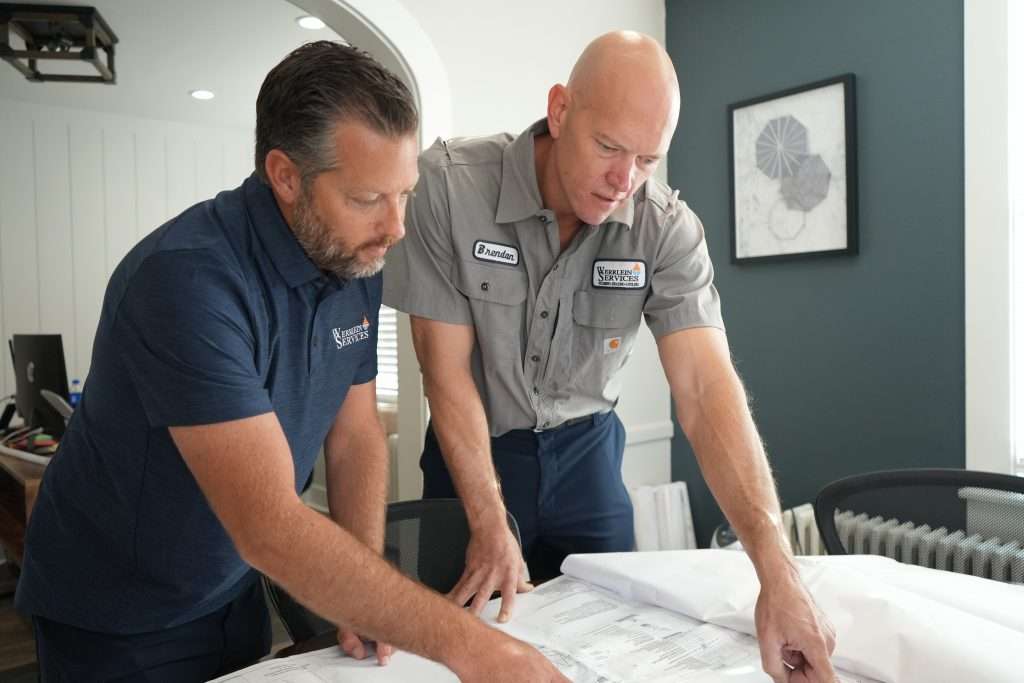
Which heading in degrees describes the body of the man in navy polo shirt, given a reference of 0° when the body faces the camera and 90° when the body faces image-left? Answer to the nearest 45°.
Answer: approximately 315°

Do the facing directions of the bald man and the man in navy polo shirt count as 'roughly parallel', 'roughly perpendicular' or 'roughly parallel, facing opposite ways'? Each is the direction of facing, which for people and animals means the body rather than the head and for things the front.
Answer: roughly perpendicular

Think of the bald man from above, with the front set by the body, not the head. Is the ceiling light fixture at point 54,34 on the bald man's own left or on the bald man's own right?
on the bald man's own right

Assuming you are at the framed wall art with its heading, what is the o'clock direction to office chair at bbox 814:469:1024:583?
The office chair is roughly at 10 o'clock from the framed wall art.

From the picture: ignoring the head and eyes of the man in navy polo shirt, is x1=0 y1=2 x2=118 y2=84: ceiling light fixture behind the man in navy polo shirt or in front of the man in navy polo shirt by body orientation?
behind

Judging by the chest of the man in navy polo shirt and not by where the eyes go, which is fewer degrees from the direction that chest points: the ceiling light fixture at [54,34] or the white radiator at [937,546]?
the white radiator

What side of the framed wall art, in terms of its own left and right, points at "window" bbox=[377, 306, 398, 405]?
right

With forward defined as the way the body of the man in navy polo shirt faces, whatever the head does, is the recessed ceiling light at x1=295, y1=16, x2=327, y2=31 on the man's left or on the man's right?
on the man's left

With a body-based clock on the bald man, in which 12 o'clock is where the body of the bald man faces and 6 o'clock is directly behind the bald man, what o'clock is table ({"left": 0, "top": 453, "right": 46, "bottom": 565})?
The table is roughly at 4 o'clock from the bald man.
